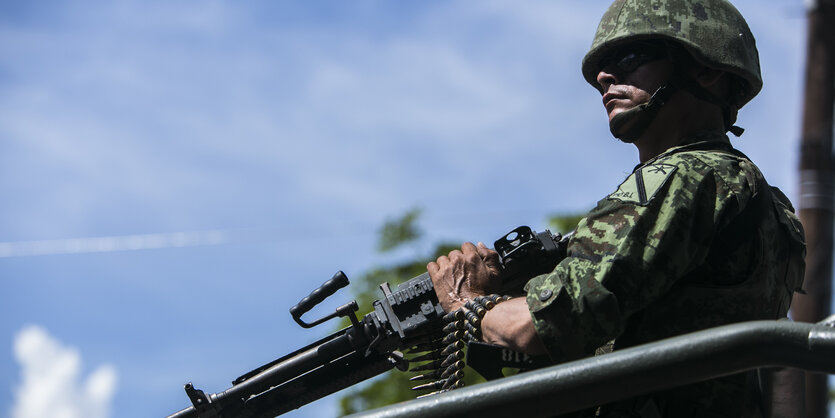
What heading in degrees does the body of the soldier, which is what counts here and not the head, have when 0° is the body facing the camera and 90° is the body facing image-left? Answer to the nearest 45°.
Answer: approximately 90°

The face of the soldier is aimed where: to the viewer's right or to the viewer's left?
to the viewer's left

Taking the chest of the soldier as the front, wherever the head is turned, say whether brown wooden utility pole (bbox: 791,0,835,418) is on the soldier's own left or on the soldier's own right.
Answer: on the soldier's own right
